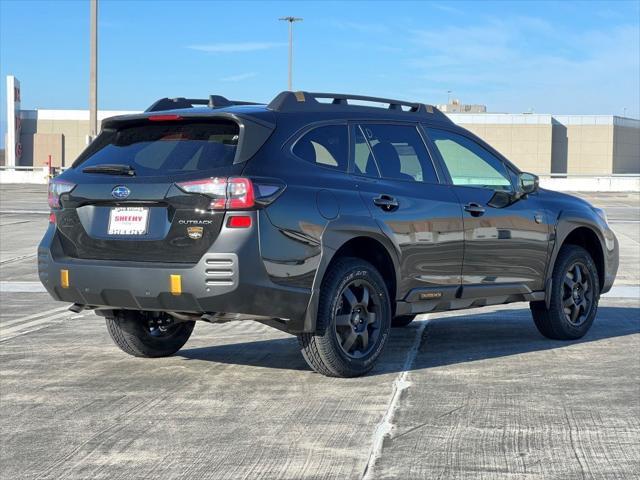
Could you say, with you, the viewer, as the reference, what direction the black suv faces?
facing away from the viewer and to the right of the viewer

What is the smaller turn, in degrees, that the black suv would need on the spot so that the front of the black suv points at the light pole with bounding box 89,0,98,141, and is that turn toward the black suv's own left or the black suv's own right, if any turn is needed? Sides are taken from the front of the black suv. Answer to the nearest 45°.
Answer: approximately 45° to the black suv's own left
